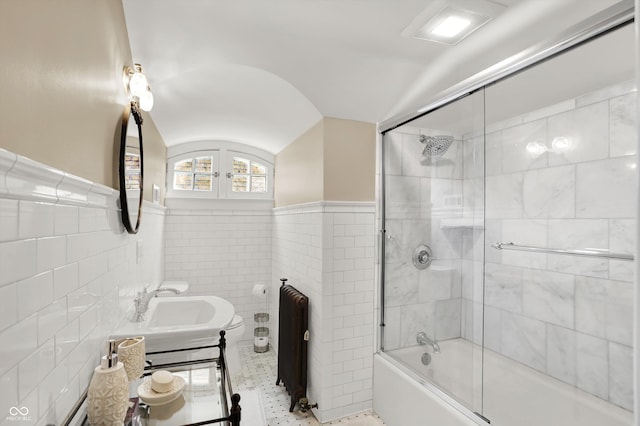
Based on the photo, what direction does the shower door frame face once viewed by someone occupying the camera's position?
facing the viewer and to the left of the viewer

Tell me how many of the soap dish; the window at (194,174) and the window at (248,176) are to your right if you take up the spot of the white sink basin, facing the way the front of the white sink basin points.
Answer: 1

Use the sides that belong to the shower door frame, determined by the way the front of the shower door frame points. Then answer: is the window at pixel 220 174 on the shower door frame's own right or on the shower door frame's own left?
on the shower door frame's own right

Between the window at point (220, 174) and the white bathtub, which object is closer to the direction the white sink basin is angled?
the white bathtub

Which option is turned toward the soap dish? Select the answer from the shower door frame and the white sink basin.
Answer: the shower door frame

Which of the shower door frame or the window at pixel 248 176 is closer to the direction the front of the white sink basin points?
the shower door frame

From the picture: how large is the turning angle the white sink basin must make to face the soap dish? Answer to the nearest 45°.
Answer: approximately 90° to its right

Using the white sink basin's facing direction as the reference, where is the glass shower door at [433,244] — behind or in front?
in front

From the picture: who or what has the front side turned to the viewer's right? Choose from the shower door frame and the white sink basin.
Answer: the white sink basin

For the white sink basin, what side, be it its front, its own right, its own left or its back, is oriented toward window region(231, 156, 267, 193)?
left

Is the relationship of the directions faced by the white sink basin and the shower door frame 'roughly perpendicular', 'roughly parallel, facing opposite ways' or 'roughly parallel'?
roughly parallel, facing opposite ways

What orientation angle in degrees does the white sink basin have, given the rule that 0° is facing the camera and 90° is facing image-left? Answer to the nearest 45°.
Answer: approximately 270°

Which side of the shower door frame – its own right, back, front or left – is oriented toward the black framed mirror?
front

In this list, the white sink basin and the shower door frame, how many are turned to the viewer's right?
1

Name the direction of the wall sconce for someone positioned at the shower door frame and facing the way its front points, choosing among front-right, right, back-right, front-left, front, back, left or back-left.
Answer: front

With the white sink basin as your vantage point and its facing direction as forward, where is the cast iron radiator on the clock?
The cast iron radiator is roughly at 11 o'clock from the white sink basin.
